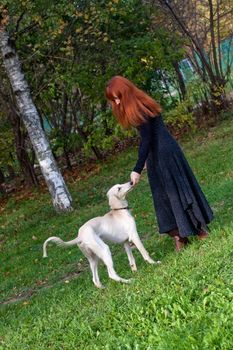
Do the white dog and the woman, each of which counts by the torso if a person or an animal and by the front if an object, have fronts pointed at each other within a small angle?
yes

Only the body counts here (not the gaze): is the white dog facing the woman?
yes

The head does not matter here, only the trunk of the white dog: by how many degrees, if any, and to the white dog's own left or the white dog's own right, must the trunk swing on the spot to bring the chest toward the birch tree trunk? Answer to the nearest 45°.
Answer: approximately 90° to the white dog's own left

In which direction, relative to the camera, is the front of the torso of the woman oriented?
to the viewer's left

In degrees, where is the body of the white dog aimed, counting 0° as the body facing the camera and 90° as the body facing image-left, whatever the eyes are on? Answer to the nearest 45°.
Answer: approximately 270°

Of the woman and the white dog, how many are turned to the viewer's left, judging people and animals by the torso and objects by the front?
1

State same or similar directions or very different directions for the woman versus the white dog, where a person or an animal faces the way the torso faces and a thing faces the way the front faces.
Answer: very different directions

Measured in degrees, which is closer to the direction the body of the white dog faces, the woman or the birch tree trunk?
the woman

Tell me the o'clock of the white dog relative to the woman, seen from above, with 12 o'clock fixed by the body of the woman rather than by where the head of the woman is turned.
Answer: The white dog is roughly at 12 o'clock from the woman.

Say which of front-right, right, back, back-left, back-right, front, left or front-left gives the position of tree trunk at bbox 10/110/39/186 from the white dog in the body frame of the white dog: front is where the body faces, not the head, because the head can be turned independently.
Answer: left
